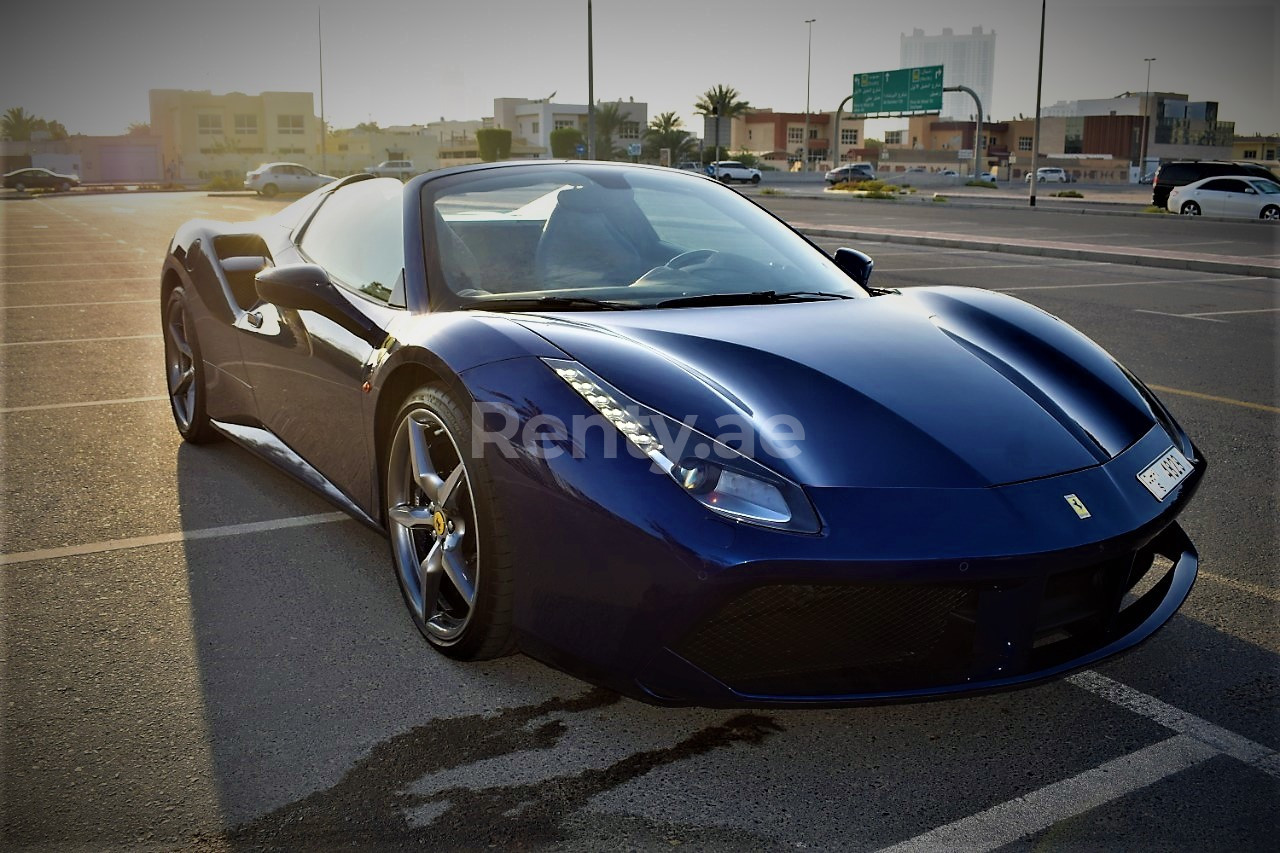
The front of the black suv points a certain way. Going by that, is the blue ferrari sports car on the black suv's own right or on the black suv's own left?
on the black suv's own right

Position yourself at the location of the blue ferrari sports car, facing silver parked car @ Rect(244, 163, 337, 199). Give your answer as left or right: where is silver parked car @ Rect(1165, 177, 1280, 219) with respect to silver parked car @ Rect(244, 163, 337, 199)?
right

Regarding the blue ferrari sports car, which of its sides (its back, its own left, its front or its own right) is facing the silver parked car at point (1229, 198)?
left

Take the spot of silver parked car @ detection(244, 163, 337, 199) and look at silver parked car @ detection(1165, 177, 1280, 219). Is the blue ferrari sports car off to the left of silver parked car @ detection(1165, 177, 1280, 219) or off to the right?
right

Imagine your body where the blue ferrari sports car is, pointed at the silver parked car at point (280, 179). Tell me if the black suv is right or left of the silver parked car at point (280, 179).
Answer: right

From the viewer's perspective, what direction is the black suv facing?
to the viewer's right

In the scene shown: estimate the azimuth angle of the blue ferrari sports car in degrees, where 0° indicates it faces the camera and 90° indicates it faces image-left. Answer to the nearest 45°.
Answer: approximately 315°

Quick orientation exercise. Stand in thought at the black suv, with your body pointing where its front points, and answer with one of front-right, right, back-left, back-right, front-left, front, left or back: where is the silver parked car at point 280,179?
back

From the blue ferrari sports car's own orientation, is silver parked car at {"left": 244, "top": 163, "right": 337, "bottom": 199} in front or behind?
behind
